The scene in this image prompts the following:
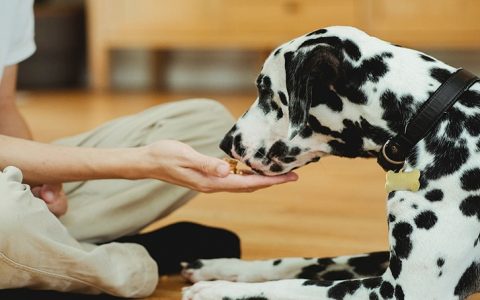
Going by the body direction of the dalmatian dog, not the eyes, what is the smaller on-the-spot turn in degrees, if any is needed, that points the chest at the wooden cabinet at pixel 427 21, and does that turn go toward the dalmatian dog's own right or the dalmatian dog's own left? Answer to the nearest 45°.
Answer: approximately 90° to the dalmatian dog's own right

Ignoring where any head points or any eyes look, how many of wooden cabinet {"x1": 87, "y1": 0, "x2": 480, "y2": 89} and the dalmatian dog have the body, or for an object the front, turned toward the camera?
1

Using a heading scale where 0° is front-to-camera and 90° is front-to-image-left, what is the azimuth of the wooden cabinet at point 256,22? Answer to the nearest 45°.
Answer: approximately 0°

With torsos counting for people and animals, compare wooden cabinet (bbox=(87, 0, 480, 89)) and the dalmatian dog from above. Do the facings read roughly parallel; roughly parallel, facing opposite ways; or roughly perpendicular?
roughly perpendicular

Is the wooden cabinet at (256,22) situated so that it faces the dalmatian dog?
yes

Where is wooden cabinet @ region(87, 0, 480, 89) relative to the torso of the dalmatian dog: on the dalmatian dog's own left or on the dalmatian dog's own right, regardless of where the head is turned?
on the dalmatian dog's own right

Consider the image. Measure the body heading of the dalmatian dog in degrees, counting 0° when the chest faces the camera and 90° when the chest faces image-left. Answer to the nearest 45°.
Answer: approximately 90°

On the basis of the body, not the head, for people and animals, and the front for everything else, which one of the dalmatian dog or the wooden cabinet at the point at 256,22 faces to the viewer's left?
the dalmatian dog
